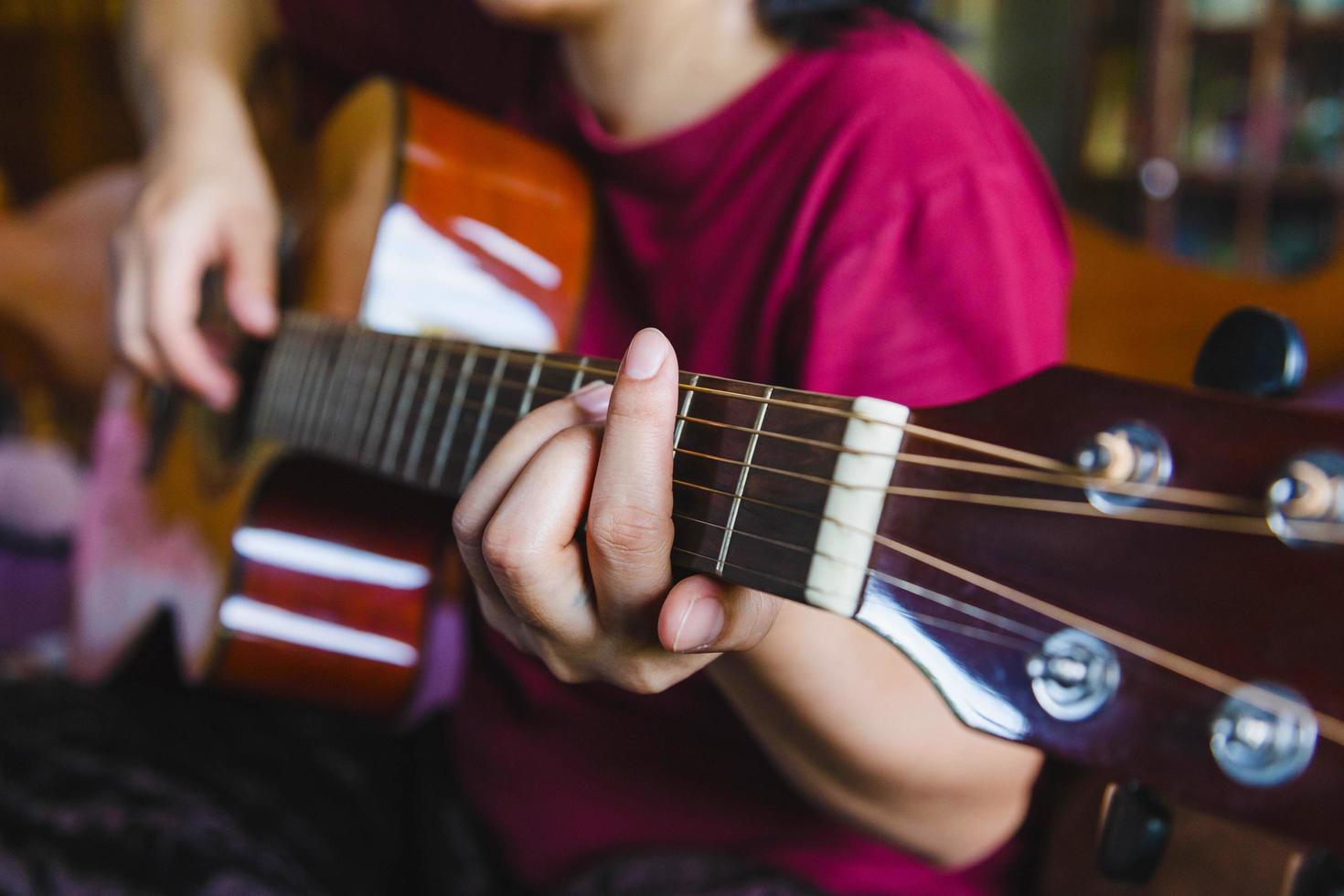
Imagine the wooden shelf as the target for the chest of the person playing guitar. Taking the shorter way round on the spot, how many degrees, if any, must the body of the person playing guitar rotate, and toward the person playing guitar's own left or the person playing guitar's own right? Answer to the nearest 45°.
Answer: approximately 180°

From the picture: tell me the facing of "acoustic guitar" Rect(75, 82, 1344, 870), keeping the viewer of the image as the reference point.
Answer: facing the viewer and to the left of the viewer

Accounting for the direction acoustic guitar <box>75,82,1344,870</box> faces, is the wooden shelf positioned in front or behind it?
behind

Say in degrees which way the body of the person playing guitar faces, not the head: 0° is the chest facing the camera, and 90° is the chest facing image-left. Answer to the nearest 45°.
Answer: approximately 45°
